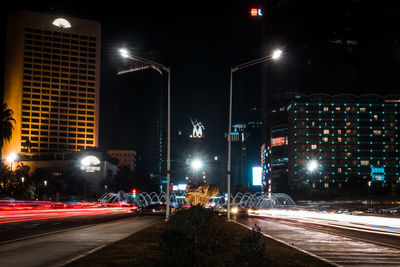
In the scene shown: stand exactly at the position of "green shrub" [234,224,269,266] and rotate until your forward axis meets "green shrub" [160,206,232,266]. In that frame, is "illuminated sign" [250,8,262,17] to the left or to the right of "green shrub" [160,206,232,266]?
right

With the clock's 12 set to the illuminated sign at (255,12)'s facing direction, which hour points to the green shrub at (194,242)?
The green shrub is roughly at 12 o'clock from the illuminated sign.

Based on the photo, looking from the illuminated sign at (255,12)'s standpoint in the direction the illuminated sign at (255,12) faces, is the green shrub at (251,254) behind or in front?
in front

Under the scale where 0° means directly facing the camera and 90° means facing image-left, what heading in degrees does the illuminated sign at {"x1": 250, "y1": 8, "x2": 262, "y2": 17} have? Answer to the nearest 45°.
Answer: approximately 0°
